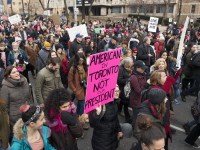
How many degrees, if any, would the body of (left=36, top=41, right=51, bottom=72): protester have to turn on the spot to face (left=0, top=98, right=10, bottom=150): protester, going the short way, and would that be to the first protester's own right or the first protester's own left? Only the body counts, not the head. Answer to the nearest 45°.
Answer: approximately 45° to the first protester's own right

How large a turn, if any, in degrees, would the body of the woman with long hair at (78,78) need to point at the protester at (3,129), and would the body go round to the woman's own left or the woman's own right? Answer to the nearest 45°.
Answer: approximately 90° to the woman's own right

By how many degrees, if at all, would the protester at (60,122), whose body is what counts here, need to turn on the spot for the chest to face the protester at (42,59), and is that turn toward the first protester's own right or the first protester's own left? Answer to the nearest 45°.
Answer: approximately 135° to the first protester's own left

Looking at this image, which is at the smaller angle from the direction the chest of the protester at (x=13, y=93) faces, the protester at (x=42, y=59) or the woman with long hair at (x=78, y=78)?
the woman with long hair
